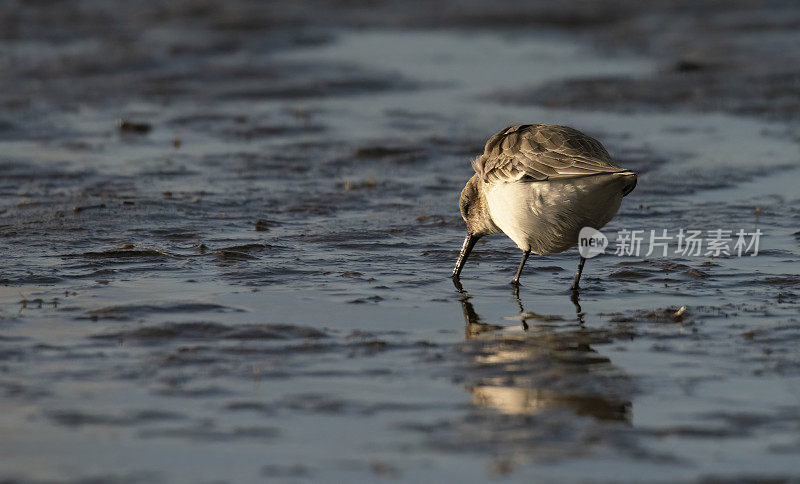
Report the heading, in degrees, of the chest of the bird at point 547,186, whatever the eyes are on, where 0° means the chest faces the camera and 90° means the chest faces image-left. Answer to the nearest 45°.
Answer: approximately 90°
